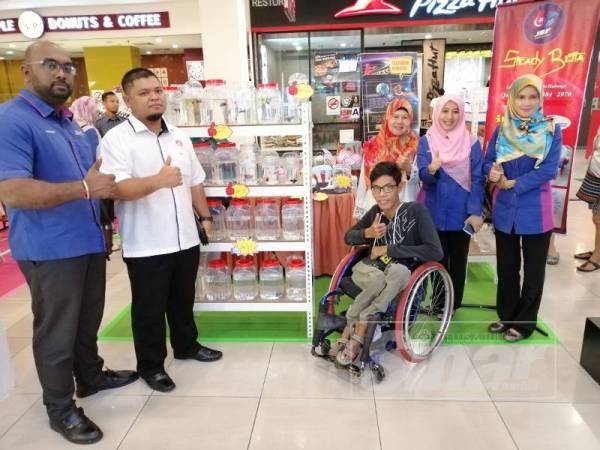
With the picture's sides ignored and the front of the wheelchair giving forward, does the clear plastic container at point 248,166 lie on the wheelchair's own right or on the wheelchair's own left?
on the wheelchair's own right

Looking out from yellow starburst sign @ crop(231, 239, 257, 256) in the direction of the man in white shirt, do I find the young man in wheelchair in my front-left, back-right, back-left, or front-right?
back-left

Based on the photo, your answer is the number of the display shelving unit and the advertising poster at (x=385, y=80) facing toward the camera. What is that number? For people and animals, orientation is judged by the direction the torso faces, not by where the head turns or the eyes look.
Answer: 2

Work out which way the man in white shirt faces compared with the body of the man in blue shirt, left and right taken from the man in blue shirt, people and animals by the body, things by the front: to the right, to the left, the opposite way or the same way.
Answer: the same way

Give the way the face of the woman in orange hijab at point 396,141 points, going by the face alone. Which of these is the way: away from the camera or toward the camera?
toward the camera

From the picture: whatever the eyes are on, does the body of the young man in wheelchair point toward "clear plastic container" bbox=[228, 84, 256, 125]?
no

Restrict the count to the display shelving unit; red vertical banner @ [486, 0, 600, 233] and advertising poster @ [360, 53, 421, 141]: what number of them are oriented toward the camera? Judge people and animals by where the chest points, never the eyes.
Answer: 3

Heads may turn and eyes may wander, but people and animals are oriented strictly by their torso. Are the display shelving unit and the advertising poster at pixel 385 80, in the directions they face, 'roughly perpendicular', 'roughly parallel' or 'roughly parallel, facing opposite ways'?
roughly parallel

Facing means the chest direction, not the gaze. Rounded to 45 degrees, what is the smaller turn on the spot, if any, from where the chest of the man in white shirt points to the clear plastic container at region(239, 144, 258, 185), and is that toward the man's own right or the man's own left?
approximately 90° to the man's own left

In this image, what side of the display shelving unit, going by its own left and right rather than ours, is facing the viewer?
front

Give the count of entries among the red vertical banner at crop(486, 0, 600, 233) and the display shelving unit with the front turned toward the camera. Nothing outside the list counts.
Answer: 2

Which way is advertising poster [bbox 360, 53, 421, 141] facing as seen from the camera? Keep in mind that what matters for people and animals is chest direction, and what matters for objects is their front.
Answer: toward the camera

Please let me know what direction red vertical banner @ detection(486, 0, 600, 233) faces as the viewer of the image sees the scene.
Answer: facing the viewer

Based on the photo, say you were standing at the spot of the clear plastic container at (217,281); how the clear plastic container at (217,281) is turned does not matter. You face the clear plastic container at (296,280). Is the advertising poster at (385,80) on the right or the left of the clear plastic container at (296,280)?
left

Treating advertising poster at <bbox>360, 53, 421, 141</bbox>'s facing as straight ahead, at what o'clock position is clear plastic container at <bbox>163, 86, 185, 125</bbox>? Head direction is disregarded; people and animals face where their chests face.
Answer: The clear plastic container is roughly at 1 o'clock from the advertising poster.

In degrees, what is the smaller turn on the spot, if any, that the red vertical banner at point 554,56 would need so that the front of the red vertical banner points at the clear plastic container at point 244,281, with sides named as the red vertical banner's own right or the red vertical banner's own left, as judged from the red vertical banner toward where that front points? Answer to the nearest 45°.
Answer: approximately 45° to the red vertical banner's own right

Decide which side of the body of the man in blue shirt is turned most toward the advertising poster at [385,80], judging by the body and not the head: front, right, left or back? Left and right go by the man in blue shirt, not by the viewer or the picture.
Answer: left

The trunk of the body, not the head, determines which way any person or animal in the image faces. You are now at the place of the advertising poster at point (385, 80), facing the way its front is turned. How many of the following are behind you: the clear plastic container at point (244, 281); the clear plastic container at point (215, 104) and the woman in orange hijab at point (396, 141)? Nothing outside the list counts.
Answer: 0
